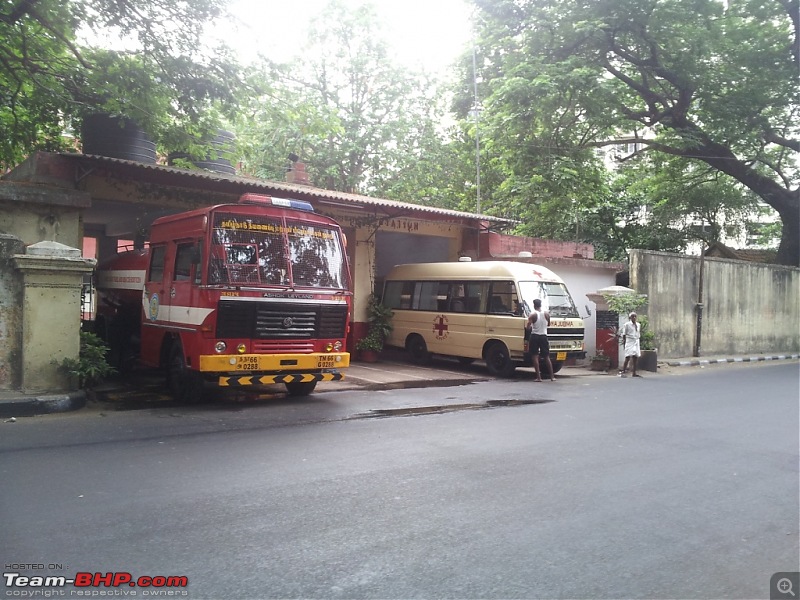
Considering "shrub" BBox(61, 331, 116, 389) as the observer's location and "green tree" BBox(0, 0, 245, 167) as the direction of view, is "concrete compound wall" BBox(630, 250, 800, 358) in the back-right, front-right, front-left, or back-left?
front-right

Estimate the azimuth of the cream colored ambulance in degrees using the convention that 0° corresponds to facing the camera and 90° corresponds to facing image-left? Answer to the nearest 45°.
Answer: approximately 315°

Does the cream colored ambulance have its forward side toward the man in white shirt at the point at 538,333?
yes

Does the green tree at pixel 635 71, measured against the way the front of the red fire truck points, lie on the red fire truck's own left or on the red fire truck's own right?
on the red fire truck's own left

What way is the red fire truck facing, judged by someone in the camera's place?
facing the viewer and to the right of the viewer

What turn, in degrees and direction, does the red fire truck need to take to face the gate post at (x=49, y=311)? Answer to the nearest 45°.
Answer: approximately 135° to its right
